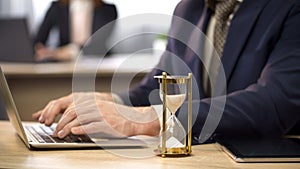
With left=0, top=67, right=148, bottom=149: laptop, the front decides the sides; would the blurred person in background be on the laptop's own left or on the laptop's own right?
on the laptop's own left

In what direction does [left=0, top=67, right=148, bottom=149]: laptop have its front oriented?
to the viewer's right

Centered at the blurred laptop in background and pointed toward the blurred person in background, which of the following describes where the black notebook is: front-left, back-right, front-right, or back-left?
back-right

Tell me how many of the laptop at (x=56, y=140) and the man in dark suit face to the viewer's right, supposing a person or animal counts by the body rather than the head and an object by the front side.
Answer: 1

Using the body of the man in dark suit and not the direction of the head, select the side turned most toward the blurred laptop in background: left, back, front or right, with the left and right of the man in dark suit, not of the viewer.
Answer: right

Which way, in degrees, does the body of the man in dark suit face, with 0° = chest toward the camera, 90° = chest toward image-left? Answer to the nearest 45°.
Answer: approximately 45°

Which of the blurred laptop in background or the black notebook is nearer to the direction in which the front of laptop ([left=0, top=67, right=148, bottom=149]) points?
the black notebook

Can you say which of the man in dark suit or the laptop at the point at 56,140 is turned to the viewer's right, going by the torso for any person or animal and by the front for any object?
the laptop

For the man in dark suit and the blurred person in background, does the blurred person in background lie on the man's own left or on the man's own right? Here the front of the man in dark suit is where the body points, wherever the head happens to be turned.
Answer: on the man's own right

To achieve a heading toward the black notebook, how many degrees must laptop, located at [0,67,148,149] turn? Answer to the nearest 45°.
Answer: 0° — it already faces it

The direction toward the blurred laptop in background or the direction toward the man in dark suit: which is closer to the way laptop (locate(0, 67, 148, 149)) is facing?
the man in dark suit
